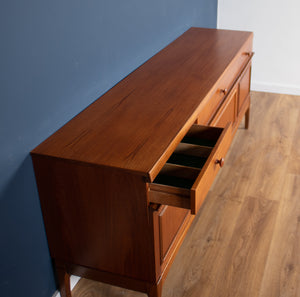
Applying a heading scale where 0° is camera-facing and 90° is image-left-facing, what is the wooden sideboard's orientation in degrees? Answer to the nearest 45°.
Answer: approximately 315°
